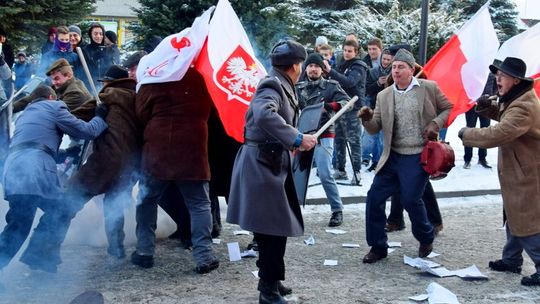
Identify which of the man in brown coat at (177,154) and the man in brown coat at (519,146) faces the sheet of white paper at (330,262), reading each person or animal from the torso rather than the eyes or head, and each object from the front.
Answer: the man in brown coat at (519,146)

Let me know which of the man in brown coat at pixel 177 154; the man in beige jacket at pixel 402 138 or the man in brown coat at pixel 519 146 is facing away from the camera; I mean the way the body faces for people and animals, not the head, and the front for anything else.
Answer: the man in brown coat at pixel 177 154

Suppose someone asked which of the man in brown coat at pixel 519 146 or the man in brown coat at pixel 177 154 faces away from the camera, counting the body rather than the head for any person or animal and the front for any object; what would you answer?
the man in brown coat at pixel 177 154

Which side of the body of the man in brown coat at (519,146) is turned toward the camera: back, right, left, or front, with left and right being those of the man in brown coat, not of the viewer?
left

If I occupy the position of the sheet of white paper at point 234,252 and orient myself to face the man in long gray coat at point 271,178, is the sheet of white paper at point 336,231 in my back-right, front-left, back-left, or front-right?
back-left

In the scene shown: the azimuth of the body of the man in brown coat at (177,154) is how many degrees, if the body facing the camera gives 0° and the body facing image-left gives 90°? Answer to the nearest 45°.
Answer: approximately 180°

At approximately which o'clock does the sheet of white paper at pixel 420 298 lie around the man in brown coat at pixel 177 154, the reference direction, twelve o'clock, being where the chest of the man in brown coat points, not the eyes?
The sheet of white paper is roughly at 4 o'clock from the man in brown coat.

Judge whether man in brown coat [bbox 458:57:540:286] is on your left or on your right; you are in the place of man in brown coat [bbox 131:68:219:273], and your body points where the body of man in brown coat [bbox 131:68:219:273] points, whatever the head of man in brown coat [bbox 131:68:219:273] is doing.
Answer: on your right

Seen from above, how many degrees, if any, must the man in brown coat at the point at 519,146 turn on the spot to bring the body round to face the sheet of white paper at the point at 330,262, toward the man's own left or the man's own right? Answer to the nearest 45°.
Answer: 0° — they already face it

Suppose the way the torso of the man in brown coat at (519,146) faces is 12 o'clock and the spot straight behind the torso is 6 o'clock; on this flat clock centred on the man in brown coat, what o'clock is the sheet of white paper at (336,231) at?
The sheet of white paper is roughly at 1 o'clock from the man in brown coat.
